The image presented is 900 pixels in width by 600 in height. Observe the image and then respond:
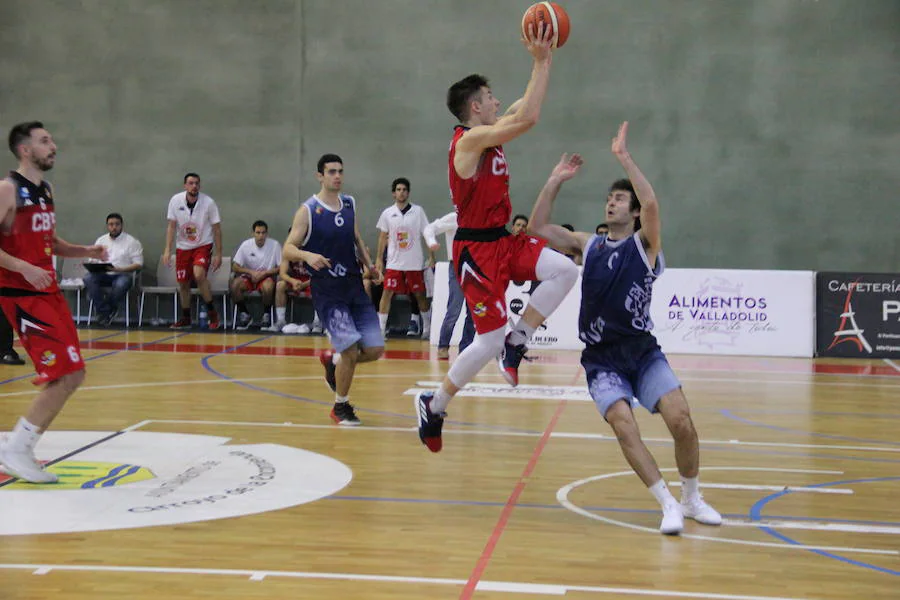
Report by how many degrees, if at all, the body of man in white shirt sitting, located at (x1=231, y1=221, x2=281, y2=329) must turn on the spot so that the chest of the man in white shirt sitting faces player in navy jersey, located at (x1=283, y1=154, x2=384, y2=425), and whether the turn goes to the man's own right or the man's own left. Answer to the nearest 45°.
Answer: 0° — they already face them

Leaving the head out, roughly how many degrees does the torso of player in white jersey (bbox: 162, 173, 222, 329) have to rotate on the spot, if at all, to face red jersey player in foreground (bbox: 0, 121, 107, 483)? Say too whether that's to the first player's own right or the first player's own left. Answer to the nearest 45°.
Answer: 0° — they already face them

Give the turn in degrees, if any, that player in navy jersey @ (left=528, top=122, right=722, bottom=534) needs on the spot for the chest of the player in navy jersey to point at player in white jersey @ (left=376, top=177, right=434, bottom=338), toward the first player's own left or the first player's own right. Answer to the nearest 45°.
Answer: approximately 135° to the first player's own right

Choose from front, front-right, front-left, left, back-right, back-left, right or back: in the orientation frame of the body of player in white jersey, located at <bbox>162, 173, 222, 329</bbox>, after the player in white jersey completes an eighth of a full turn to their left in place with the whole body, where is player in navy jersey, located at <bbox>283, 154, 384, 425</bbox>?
front-right

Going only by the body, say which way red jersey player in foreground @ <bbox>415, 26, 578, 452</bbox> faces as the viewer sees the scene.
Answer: to the viewer's right

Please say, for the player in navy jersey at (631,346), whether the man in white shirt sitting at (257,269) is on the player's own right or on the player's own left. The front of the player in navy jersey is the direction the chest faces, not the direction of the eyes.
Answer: on the player's own right

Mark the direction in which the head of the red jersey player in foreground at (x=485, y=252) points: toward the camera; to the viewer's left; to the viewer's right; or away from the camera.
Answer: to the viewer's right

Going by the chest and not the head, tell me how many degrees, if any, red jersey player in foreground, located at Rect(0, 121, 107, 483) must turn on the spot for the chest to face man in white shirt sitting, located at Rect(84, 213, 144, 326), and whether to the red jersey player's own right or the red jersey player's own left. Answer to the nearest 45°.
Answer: approximately 135° to the red jersey player's own left

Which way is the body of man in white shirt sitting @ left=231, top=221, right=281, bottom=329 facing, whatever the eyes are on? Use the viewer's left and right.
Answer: facing the viewer

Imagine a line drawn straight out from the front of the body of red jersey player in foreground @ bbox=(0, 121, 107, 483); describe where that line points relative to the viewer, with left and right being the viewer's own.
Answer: facing the viewer and to the right of the viewer

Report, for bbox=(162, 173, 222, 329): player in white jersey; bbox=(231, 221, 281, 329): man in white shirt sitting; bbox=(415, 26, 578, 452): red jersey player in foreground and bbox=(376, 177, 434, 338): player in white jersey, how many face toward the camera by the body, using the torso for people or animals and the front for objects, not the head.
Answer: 3

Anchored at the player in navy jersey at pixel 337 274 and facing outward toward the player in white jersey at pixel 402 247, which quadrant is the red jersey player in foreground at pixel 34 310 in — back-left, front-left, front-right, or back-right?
back-left

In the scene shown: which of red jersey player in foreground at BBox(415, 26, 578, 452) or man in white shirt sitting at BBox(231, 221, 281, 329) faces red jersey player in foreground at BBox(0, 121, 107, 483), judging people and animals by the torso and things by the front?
the man in white shirt sitting

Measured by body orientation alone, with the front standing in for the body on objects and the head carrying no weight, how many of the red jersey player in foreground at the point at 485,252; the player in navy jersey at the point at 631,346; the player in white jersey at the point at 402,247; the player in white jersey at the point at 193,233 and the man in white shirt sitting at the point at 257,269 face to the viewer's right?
1

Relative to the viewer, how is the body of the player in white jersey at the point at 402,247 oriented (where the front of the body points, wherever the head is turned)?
toward the camera

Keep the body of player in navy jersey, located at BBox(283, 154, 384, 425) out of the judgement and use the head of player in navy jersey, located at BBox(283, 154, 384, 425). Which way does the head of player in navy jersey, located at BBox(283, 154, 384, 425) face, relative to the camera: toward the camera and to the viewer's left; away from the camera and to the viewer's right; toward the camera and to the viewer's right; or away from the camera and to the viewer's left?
toward the camera and to the viewer's right

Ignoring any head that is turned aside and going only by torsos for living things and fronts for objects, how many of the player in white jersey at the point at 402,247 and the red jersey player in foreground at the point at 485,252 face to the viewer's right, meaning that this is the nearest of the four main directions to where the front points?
1

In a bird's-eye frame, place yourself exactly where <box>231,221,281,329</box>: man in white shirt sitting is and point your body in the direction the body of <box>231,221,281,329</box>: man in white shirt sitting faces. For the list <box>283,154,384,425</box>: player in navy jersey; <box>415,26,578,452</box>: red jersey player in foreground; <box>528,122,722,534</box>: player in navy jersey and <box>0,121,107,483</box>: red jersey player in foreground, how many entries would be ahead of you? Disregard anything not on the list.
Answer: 4
